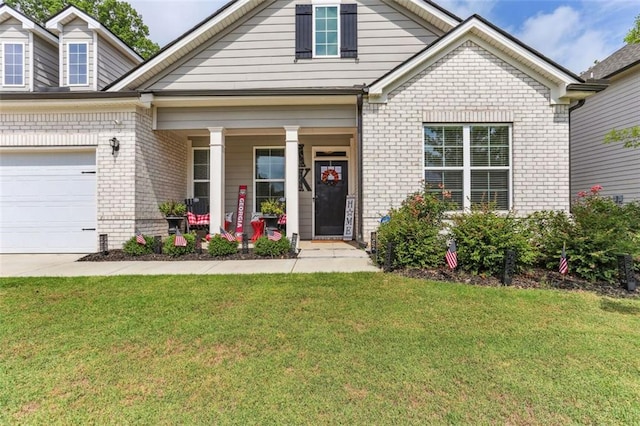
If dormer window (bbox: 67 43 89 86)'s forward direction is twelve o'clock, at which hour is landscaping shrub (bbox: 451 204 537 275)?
The landscaping shrub is roughly at 11 o'clock from the dormer window.

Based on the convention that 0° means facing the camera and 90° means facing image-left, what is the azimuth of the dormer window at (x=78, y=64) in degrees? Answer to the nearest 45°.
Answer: approximately 0°

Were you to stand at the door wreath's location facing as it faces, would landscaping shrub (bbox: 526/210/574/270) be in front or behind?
in front

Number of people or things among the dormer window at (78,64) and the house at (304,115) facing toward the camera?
2

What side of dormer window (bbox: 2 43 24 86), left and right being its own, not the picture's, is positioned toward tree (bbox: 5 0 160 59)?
back

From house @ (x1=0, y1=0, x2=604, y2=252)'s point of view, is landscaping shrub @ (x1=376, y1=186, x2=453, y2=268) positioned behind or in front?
in front

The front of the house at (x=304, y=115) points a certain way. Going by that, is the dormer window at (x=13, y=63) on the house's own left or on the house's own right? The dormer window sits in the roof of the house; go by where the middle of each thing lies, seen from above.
on the house's own right

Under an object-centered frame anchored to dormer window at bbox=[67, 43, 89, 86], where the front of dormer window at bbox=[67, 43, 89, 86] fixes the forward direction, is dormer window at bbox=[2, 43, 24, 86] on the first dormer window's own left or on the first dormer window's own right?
on the first dormer window's own right
